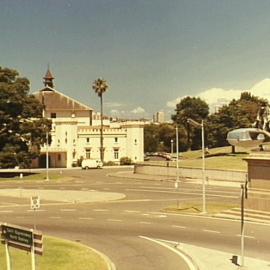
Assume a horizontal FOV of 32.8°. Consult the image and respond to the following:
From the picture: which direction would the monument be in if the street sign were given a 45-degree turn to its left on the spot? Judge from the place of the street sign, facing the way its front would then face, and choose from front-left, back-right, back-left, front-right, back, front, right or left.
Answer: back-left

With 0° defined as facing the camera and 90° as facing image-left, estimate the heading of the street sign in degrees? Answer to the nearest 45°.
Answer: approximately 45°

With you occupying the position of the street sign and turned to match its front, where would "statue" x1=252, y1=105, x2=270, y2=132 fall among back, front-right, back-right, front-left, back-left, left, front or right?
back
